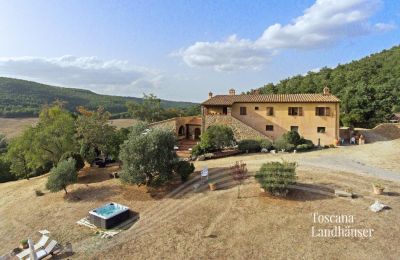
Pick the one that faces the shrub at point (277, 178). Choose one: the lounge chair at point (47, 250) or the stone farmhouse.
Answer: the stone farmhouse

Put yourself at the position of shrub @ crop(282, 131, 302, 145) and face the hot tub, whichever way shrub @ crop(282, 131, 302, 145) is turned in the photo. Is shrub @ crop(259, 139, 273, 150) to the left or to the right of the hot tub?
right

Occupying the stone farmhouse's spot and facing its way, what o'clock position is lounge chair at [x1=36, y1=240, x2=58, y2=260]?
The lounge chair is roughly at 1 o'clock from the stone farmhouse.

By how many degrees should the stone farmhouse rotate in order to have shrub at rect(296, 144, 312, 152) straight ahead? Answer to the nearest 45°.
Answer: approximately 45° to its left

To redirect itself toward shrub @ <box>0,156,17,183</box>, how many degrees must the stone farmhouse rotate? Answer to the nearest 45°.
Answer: approximately 90° to its right

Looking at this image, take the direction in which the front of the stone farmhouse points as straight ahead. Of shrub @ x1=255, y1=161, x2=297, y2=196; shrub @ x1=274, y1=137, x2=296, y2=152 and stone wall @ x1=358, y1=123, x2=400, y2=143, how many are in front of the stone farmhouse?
2

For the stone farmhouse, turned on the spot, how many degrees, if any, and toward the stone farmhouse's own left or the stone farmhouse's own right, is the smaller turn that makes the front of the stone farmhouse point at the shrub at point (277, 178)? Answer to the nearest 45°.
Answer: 0° — it already faces it

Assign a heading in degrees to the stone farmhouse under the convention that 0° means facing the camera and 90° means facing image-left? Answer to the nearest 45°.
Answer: approximately 0°

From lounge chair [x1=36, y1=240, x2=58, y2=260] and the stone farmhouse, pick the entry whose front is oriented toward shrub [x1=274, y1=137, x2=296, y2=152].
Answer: the stone farmhouse
